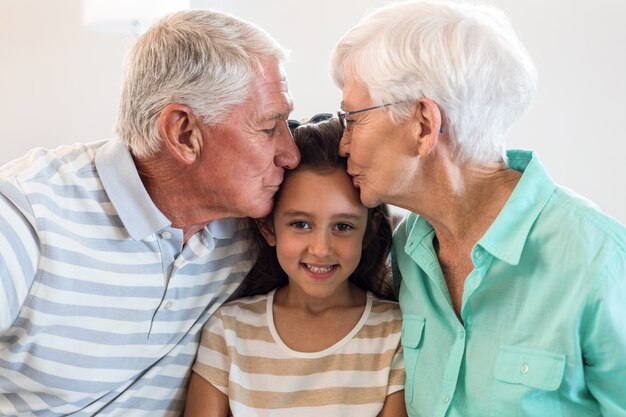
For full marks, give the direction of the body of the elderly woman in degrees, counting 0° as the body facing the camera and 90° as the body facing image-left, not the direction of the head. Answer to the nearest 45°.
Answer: approximately 45°

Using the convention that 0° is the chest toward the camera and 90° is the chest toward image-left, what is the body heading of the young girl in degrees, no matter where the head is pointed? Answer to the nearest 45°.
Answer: approximately 0°

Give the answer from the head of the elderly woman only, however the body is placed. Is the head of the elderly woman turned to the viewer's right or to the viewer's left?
to the viewer's left

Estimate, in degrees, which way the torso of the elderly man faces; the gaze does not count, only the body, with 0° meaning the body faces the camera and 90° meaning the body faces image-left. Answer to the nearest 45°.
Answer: approximately 315°
